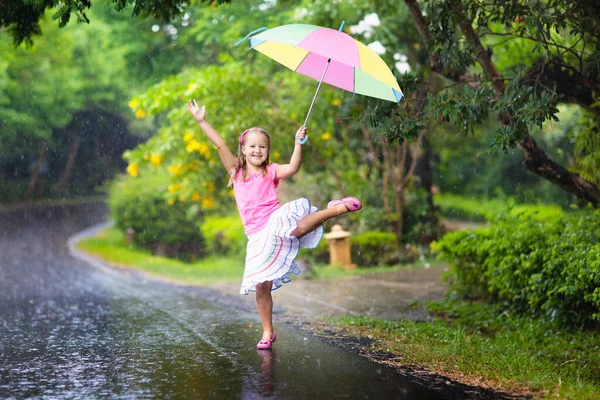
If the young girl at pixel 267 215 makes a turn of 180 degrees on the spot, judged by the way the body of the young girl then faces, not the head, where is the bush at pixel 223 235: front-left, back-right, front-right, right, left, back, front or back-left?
front

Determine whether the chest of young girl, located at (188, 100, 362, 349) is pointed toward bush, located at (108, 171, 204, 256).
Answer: no

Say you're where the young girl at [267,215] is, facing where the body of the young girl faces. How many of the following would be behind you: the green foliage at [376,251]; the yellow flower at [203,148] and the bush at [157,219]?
3

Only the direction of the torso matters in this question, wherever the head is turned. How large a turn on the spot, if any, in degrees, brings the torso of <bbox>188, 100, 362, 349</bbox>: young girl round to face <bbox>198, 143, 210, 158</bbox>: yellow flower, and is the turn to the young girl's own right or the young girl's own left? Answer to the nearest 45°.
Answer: approximately 180°

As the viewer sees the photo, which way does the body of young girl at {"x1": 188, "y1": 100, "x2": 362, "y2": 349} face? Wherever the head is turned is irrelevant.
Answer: toward the camera

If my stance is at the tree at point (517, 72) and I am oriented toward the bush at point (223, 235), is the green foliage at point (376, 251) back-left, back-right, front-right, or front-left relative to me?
front-right

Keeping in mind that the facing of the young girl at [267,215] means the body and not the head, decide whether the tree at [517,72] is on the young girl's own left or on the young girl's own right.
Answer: on the young girl's own left

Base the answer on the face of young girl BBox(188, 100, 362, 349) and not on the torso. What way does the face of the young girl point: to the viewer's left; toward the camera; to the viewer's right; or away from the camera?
toward the camera

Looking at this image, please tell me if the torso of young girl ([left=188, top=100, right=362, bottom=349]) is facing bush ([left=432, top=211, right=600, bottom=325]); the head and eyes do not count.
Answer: no

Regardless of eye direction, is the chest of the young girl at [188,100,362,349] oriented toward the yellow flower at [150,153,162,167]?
no

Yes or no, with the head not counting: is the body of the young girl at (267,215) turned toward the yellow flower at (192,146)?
no

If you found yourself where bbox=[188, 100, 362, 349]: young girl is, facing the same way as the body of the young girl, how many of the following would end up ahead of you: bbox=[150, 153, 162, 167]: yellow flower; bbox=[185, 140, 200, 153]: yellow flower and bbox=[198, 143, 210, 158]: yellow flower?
0
